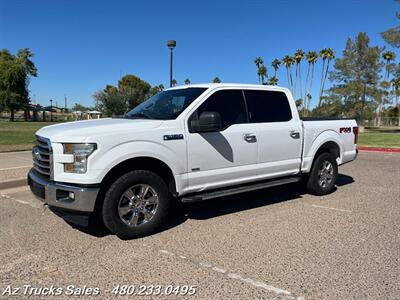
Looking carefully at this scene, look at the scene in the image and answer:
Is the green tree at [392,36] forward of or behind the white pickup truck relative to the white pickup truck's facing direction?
behind

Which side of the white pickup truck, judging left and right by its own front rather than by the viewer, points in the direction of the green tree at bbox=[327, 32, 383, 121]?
back

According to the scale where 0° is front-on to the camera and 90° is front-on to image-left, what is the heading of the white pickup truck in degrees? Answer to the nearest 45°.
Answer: approximately 45°
